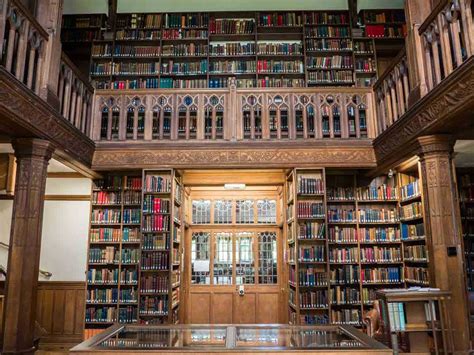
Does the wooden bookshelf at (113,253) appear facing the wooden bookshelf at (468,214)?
no

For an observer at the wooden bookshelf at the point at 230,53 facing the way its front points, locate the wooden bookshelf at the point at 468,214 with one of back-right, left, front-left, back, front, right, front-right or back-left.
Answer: left

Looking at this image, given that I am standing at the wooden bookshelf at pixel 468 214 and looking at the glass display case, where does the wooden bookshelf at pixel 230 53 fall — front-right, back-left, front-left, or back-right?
front-right

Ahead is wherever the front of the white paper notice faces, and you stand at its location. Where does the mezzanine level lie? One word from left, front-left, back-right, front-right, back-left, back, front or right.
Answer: front

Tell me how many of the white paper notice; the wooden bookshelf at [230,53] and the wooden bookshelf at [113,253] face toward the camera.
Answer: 3

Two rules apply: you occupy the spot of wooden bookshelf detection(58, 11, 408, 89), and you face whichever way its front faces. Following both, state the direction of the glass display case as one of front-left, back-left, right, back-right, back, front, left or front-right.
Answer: front

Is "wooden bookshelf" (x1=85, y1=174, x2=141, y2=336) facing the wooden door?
no

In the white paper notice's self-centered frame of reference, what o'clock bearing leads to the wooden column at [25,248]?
The wooden column is roughly at 1 o'clock from the white paper notice.

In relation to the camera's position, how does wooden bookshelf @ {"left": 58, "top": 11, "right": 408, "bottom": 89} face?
facing the viewer

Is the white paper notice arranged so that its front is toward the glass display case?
yes

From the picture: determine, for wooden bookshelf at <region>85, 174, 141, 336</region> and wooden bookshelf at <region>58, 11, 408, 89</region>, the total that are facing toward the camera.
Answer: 2

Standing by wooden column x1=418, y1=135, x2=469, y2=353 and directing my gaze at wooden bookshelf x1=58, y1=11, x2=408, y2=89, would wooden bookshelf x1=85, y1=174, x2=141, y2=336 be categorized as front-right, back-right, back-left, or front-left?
front-left

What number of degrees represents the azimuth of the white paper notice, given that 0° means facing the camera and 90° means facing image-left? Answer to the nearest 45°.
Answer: approximately 0°

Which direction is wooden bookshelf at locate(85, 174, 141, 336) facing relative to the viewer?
toward the camera

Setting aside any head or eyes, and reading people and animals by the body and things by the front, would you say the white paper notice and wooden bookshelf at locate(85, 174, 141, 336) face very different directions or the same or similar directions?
same or similar directions
